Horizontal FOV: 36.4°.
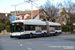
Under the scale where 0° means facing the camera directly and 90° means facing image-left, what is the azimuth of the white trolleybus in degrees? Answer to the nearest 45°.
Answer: approximately 45°
